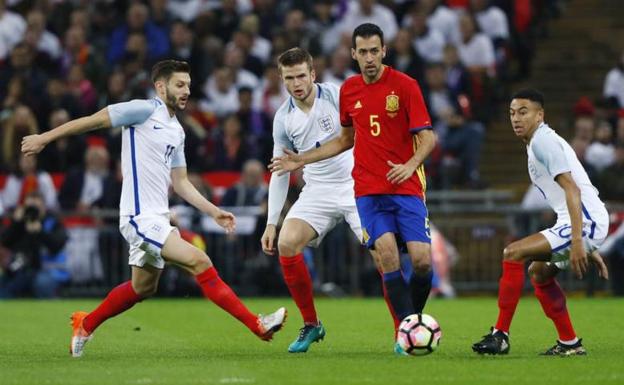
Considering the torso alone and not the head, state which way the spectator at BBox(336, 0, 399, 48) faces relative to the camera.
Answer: toward the camera

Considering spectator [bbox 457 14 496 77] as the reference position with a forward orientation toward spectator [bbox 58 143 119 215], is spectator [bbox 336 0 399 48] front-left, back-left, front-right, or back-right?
front-right

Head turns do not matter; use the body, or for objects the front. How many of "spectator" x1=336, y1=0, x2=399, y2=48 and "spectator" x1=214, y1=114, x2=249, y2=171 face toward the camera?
2

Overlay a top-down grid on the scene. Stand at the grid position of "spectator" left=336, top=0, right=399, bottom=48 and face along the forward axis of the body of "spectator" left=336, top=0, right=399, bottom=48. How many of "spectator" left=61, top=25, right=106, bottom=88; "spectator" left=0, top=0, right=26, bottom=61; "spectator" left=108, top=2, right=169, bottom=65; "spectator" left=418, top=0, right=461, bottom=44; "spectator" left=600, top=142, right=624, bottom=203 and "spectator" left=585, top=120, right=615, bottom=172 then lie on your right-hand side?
3

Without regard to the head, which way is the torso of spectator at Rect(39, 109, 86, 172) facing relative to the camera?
toward the camera

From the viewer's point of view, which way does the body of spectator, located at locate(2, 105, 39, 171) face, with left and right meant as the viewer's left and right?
facing the viewer

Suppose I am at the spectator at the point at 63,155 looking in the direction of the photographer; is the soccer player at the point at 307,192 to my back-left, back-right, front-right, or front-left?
front-left

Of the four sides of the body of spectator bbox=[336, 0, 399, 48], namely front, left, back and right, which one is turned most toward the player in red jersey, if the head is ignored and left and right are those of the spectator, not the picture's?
front

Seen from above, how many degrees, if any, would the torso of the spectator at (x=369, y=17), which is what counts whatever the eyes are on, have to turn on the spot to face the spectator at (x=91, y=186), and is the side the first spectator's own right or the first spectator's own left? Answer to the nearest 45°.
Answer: approximately 45° to the first spectator's own right

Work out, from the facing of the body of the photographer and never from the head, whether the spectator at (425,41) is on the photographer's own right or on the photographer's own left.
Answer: on the photographer's own left

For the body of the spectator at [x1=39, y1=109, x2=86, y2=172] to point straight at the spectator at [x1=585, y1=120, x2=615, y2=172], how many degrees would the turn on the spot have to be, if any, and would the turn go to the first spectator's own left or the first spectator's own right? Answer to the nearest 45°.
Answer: approximately 90° to the first spectator's own left
